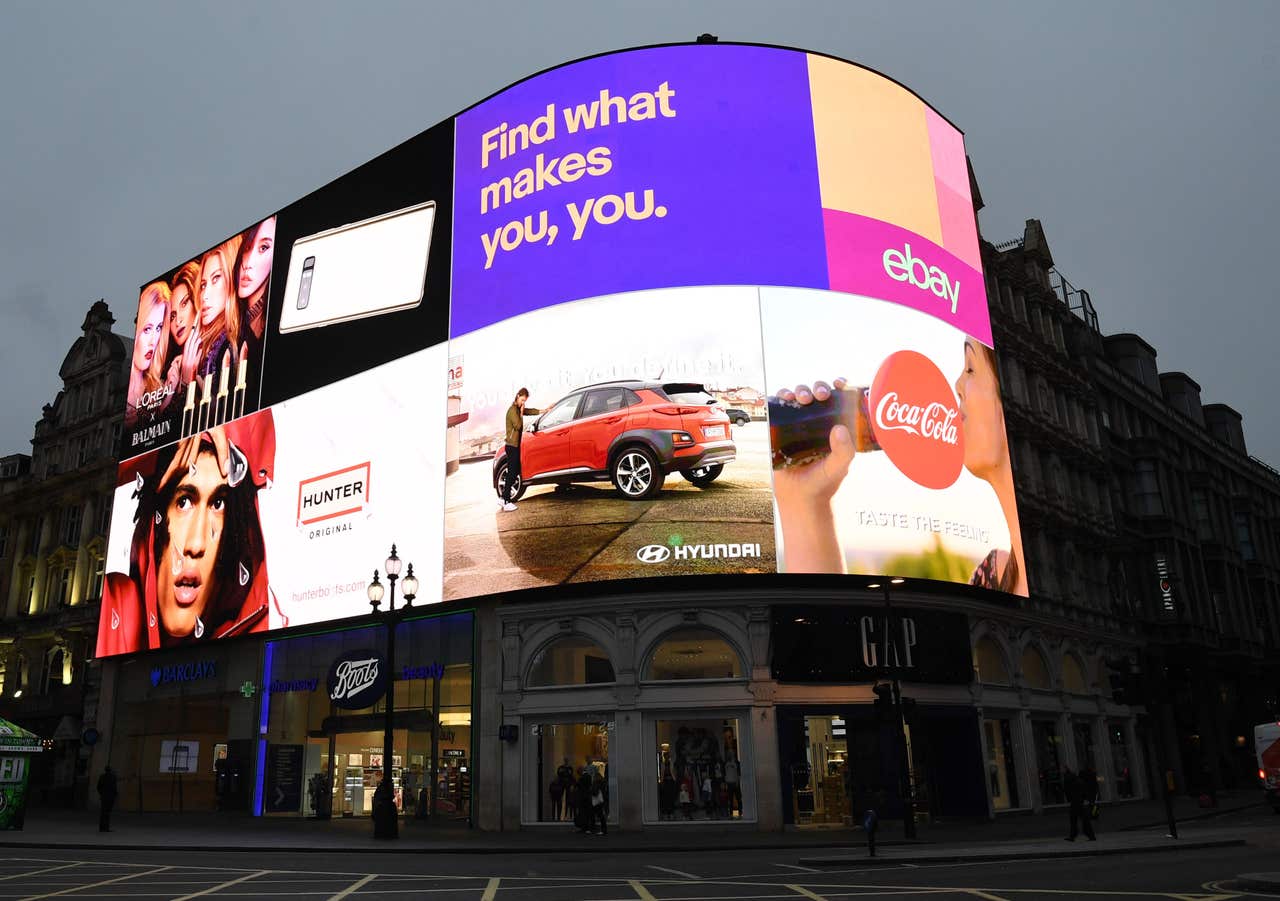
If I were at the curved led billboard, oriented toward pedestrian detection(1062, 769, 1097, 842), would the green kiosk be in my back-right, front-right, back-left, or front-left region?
back-right
